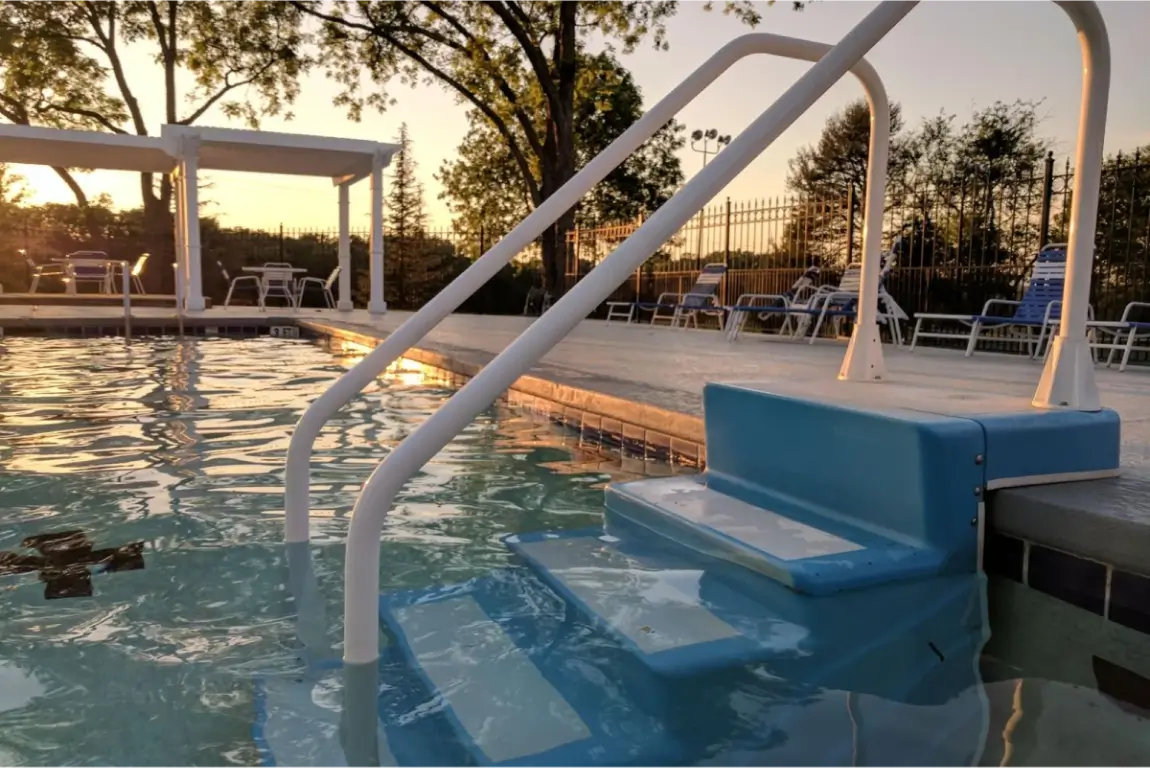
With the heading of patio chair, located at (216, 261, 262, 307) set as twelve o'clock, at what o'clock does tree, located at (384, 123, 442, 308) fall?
The tree is roughly at 10 o'clock from the patio chair.

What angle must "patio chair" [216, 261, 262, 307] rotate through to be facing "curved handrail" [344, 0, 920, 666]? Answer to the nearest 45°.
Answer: approximately 90° to its right

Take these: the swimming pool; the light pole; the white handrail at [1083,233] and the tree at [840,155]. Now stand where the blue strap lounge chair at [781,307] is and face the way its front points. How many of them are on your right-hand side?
2

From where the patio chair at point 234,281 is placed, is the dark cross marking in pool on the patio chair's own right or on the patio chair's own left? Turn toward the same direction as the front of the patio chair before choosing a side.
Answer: on the patio chair's own right

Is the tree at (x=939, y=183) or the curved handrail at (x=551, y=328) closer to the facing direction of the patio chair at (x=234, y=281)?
the tree

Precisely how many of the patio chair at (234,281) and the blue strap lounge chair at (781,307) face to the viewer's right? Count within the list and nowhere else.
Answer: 1

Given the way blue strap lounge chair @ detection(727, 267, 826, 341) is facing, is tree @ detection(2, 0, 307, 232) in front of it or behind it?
in front

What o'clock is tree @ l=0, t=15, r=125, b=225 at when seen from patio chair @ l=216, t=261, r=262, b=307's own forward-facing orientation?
The tree is roughly at 8 o'clock from the patio chair.

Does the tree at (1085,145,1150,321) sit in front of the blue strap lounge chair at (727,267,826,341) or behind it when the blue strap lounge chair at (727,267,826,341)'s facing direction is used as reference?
behind

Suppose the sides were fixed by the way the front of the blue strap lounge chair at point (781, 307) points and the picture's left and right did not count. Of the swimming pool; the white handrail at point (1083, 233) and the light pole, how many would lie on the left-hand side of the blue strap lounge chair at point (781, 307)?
2

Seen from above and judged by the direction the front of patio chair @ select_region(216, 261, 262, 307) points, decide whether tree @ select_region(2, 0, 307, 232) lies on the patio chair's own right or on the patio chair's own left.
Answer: on the patio chair's own left

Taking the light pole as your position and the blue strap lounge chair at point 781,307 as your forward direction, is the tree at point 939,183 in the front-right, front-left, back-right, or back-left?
front-left

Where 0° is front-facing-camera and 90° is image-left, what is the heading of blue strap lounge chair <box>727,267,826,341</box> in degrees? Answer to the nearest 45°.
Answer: approximately 90°

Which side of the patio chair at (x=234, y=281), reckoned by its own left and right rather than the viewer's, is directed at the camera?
right

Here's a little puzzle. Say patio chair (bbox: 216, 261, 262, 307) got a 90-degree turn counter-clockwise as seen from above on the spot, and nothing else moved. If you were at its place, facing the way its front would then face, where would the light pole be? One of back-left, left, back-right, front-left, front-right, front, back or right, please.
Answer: right

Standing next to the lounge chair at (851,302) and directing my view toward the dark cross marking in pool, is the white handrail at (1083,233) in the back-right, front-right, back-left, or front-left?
front-left

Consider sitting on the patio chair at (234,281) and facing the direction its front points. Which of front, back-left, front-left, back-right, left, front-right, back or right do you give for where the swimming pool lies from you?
right

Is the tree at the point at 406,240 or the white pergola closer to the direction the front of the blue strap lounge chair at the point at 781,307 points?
the white pergola
